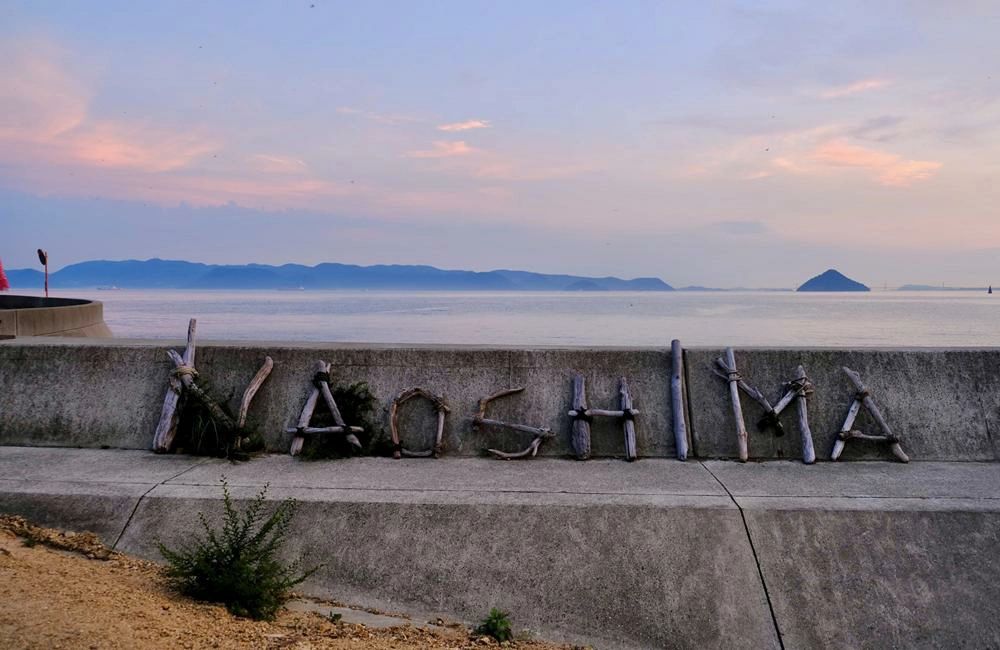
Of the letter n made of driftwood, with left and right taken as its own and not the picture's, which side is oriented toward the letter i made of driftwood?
left

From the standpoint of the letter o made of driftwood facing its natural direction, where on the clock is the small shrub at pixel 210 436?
The small shrub is roughly at 3 o'clock from the letter o made of driftwood.

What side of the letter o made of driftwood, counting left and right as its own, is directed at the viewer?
front

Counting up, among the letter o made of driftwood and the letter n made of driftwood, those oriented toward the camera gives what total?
2

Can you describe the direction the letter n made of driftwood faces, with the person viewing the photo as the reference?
facing the viewer

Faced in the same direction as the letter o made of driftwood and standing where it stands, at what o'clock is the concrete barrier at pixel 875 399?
The concrete barrier is roughly at 9 o'clock from the letter o made of driftwood.

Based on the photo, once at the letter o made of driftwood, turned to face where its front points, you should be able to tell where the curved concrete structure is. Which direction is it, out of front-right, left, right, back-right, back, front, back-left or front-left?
back-right

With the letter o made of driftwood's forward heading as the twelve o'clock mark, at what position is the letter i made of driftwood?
The letter i made of driftwood is roughly at 9 o'clock from the letter o made of driftwood.

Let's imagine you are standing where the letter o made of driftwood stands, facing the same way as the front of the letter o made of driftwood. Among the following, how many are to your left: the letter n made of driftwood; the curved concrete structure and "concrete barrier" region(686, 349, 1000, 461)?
1

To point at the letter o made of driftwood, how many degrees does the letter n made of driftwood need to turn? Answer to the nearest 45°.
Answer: approximately 90° to its left

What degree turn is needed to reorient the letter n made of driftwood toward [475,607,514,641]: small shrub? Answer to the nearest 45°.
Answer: approximately 45° to its left
